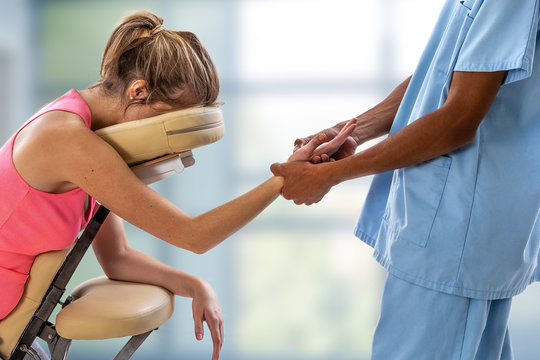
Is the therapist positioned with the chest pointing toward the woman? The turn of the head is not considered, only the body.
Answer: yes

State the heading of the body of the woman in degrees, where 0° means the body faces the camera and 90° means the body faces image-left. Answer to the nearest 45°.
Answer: approximately 270°

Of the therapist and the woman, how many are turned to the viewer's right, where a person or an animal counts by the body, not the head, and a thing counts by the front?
1

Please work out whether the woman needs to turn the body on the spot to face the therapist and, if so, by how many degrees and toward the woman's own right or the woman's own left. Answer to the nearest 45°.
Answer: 0° — they already face them

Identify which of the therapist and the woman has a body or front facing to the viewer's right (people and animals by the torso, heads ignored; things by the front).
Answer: the woman

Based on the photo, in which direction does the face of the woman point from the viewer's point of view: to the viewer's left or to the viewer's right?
to the viewer's right

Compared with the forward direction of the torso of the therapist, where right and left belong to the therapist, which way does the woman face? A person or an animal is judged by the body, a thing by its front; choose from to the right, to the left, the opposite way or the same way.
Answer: the opposite way

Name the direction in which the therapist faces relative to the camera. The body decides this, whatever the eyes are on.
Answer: to the viewer's left
